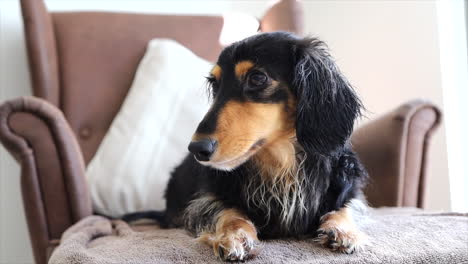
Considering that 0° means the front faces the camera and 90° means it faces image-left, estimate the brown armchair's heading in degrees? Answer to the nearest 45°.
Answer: approximately 315°
